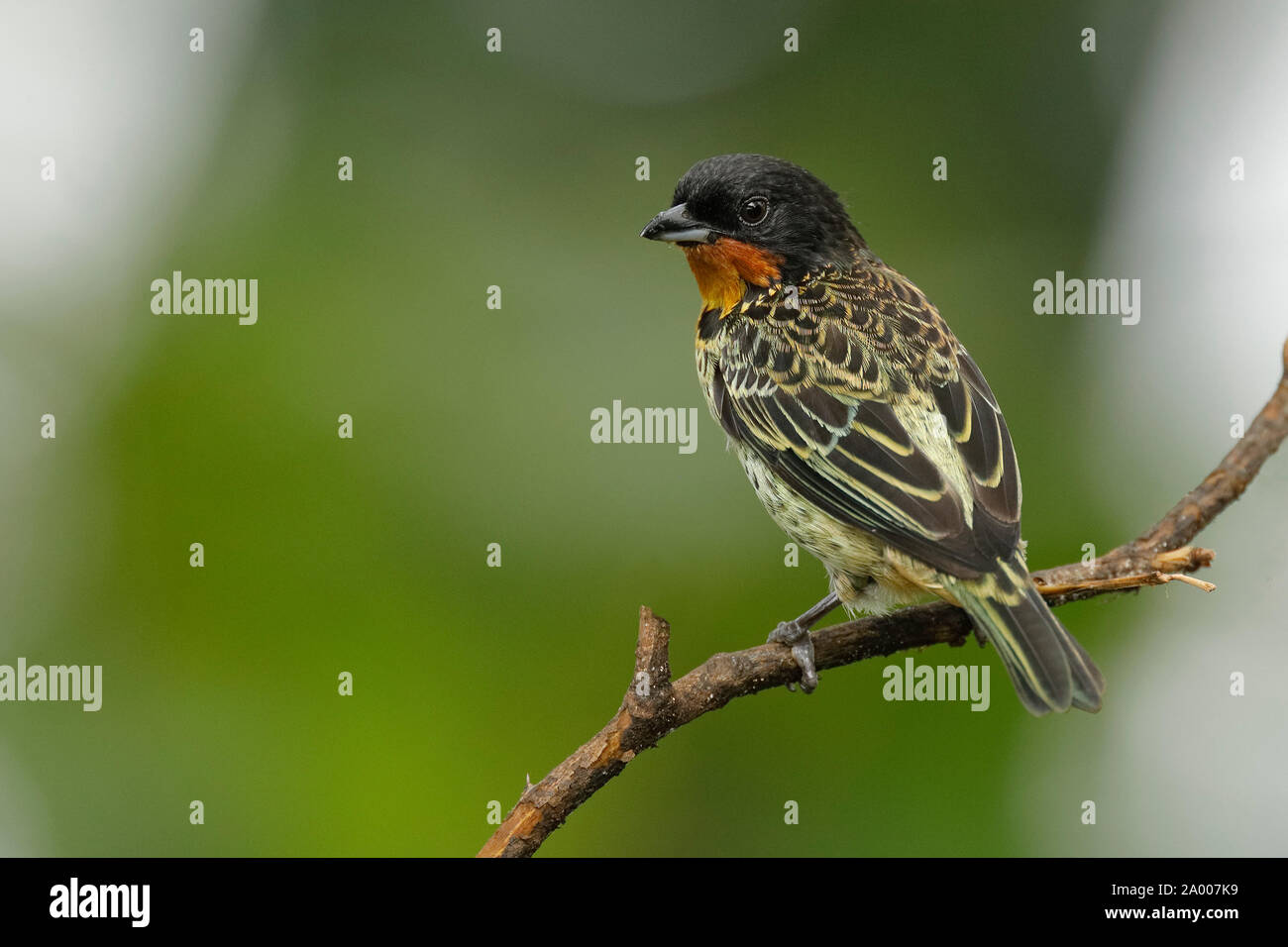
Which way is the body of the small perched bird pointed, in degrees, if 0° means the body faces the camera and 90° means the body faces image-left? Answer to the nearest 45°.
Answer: approximately 135°
